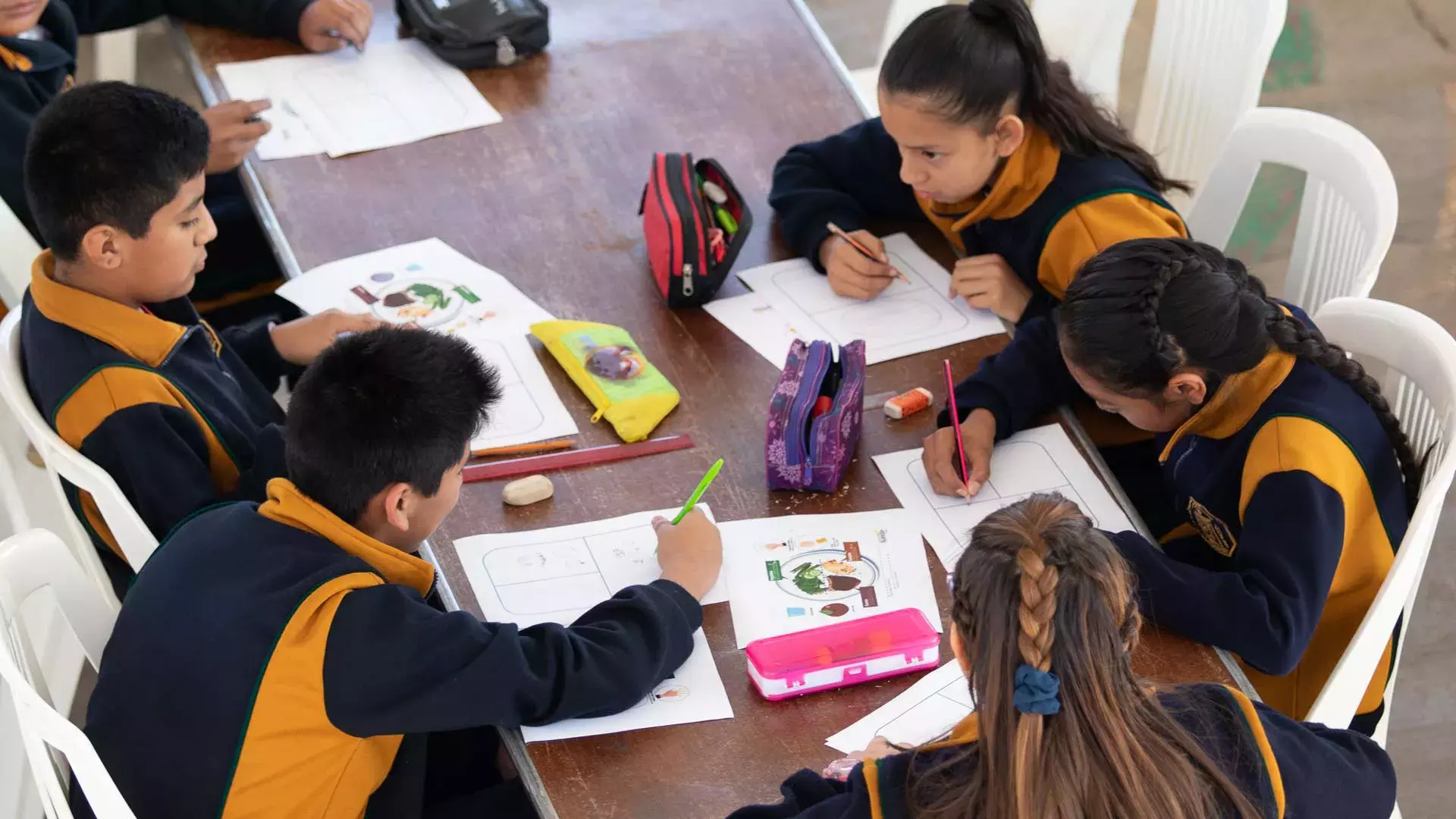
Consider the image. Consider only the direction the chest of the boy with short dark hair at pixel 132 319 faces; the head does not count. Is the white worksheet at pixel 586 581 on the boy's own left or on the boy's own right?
on the boy's own right

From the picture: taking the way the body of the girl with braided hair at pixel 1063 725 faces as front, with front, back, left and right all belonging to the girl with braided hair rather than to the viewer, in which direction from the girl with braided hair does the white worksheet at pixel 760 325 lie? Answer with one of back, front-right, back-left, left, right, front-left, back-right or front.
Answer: front-left

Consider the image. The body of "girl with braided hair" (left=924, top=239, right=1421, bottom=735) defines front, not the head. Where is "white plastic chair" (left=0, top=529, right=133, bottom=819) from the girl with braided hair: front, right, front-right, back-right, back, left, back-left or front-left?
front-left

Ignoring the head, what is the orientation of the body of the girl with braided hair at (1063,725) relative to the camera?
away from the camera

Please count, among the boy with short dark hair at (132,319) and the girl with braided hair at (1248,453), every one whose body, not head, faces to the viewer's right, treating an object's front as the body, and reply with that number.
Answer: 1

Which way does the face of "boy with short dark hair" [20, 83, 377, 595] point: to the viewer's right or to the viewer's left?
to the viewer's right

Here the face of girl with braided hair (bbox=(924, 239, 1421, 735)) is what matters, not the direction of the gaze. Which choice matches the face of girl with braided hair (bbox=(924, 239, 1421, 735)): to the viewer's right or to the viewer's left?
to the viewer's left

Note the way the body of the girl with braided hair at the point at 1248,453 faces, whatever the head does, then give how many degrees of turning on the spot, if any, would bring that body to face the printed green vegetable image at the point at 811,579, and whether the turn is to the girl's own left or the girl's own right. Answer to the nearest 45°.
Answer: approximately 45° to the girl's own left

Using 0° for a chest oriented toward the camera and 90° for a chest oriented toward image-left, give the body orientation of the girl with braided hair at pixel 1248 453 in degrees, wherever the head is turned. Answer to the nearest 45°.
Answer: approximately 90°

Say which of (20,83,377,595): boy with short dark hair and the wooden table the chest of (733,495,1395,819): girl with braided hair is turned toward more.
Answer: the wooden table

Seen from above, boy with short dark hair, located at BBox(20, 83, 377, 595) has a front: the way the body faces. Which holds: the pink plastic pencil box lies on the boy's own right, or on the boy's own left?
on the boy's own right

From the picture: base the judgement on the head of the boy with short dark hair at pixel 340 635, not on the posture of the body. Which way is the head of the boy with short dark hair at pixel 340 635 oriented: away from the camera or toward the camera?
away from the camera

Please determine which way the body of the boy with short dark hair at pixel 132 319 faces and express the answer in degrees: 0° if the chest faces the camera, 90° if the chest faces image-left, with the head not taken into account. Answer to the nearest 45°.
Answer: approximately 270°

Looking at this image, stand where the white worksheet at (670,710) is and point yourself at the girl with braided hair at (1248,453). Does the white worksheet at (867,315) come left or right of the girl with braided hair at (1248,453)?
left
